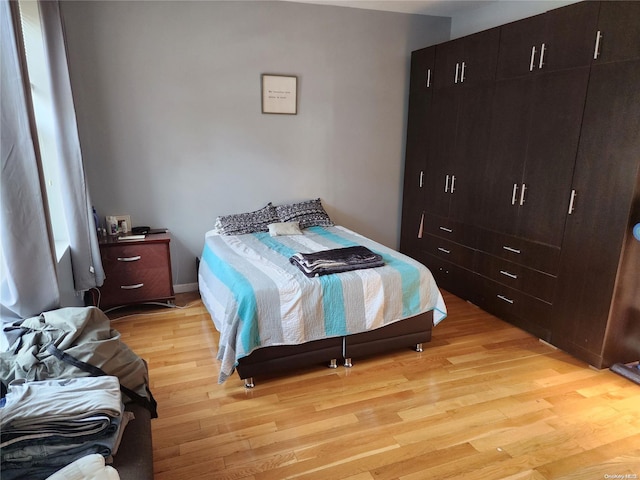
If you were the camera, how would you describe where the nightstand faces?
facing the viewer

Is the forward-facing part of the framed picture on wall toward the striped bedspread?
yes

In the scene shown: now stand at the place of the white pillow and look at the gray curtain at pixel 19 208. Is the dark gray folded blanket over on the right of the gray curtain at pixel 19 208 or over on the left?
left

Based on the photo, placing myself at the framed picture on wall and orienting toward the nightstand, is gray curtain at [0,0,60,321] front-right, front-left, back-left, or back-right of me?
front-left

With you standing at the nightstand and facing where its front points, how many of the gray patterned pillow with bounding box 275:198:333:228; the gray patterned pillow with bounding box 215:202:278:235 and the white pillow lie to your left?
3

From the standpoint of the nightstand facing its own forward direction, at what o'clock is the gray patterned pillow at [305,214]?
The gray patterned pillow is roughly at 9 o'clock from the nightstand.

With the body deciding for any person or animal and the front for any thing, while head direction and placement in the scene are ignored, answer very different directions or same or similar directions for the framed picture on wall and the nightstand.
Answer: same or similar directions

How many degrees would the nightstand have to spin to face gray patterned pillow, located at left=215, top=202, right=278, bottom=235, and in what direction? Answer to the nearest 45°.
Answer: approximately 90° to its left

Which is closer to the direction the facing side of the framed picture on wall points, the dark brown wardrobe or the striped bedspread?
the striped bedspread

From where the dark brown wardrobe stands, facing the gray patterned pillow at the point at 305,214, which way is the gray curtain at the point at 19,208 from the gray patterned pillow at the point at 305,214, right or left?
left

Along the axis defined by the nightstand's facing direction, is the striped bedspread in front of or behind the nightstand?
in front

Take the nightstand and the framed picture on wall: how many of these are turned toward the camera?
2

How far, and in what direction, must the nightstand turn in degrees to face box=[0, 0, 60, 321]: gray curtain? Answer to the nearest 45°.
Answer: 0° — it already faces it

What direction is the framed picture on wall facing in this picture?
toward the camera

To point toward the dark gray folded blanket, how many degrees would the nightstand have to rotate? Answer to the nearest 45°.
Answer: approximately 45° to its left
